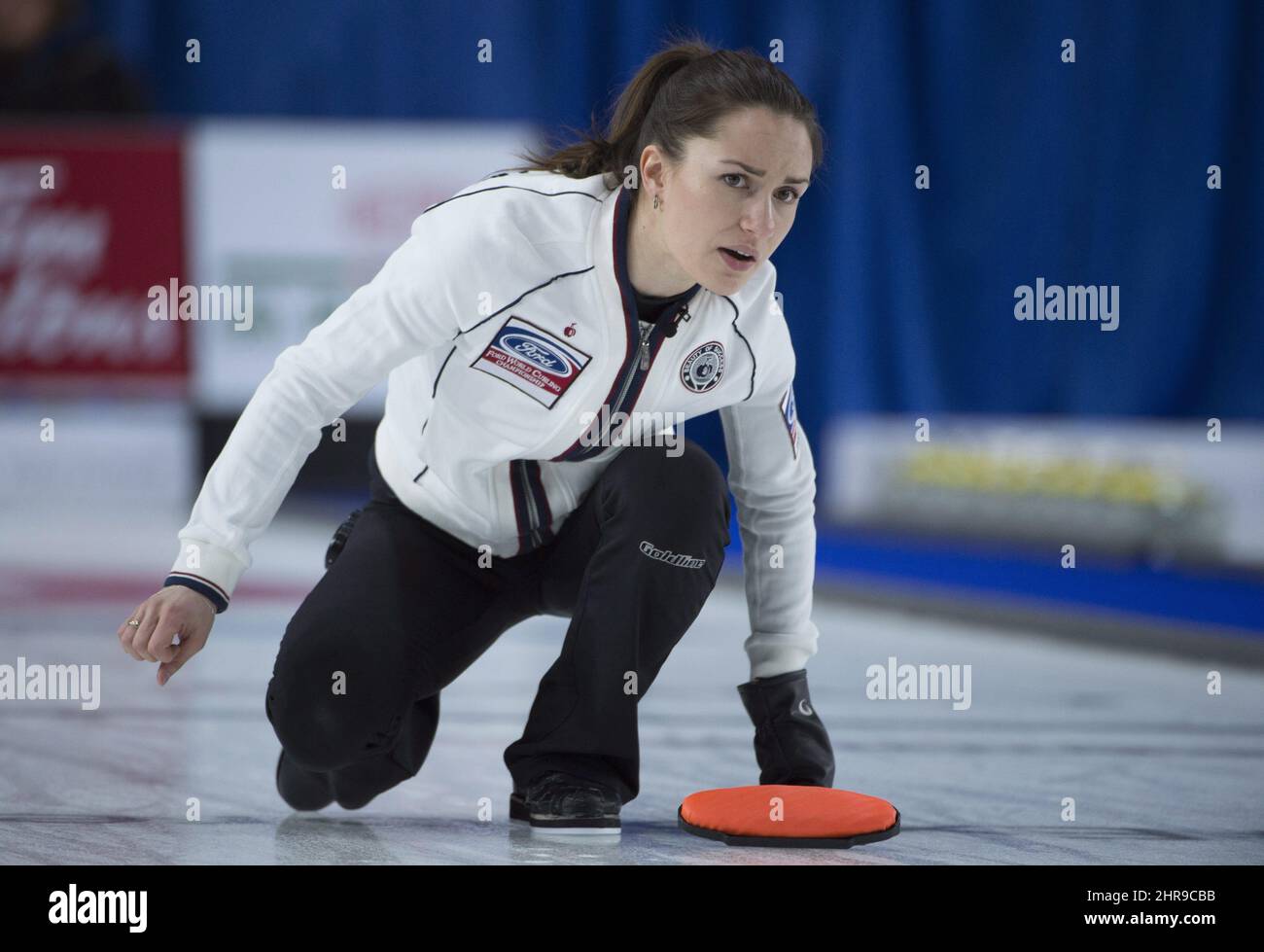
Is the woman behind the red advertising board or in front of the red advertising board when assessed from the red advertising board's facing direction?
in front

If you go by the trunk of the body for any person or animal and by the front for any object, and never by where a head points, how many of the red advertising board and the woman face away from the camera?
0

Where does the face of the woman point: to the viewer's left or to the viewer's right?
to the viewer's right

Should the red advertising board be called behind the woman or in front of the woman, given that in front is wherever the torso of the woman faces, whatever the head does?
behind

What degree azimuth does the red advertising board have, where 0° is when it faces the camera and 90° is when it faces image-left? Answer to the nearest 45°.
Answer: approximately 0°

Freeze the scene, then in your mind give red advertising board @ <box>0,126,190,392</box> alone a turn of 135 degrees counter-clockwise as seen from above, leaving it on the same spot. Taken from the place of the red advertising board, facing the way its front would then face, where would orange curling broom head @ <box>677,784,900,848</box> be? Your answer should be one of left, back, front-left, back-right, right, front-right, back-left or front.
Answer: back-right
